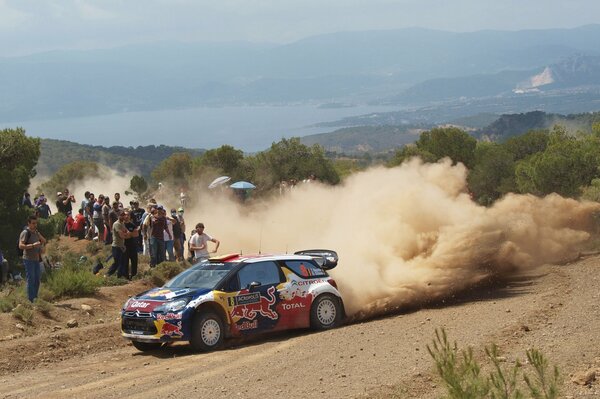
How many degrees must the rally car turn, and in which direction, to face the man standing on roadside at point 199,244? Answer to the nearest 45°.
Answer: approximately 135° to its right

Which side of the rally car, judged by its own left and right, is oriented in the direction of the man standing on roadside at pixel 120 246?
right

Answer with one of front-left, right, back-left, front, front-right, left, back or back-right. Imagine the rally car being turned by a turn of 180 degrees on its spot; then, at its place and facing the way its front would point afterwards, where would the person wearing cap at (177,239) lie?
front-left

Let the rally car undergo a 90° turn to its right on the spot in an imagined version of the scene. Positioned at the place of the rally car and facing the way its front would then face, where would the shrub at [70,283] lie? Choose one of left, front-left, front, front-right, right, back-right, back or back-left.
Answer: front

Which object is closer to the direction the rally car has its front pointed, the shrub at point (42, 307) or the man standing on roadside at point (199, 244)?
the shrub

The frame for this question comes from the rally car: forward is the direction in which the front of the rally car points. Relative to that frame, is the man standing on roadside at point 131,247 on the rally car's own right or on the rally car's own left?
on the rally car's own right

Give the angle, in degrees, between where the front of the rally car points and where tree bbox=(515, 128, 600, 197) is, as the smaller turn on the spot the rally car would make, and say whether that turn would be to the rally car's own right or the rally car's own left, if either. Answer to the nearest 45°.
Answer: approximately 180°

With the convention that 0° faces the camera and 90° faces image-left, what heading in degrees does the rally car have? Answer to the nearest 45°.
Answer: approximately 45°

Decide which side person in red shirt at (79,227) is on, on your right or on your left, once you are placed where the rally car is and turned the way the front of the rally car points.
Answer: on your right

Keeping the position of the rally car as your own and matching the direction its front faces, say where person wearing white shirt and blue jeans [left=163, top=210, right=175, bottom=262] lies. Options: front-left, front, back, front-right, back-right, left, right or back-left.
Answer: back-right

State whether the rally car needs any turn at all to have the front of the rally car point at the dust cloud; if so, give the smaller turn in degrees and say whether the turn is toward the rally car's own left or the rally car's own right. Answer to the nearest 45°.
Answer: approximately 180°

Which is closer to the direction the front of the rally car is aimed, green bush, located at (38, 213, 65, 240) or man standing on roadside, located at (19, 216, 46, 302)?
the man standing on roadside

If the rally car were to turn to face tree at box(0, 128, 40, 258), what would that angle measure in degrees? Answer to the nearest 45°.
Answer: approximately 90° to its right

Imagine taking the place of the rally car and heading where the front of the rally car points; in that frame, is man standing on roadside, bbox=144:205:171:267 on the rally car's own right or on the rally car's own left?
on the rally car's own right
